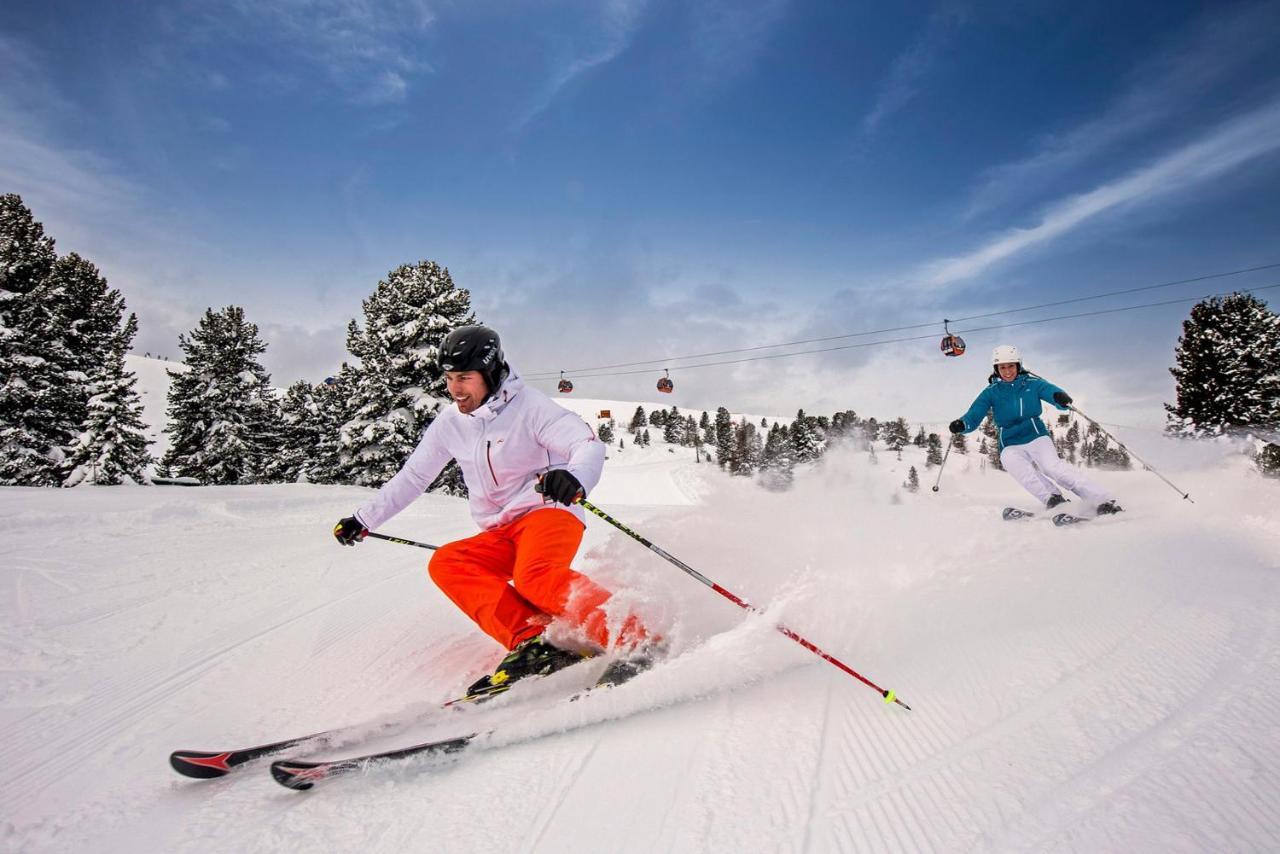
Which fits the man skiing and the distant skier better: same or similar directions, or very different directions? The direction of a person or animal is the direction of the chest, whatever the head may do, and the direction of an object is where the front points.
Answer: same or similar directions

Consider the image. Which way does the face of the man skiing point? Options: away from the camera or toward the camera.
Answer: toward the camera

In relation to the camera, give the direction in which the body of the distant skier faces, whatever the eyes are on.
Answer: toward the camera

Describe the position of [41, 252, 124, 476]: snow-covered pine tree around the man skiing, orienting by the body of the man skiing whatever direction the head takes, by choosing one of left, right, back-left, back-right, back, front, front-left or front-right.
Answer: right

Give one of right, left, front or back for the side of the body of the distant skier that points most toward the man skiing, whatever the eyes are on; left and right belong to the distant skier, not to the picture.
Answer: front

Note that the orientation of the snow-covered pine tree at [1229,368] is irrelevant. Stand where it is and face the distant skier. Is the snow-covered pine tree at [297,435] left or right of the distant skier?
right

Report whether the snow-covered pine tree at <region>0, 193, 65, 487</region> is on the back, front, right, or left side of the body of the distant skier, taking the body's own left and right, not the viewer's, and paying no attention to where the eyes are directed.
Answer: right

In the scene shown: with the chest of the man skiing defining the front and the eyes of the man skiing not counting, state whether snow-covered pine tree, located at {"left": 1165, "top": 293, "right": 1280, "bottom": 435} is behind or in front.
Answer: behind

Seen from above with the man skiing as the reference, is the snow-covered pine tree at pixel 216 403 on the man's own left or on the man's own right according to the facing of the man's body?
on the man's own right

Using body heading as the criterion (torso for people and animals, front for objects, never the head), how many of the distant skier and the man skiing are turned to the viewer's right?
0

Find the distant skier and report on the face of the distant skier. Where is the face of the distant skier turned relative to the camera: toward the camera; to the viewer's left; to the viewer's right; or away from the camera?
toward the camera

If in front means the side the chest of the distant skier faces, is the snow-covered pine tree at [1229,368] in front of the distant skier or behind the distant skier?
behind

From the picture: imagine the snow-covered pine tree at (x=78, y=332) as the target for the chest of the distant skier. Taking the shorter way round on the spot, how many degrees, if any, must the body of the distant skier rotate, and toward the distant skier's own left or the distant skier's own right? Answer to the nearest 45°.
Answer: approximately 90° to the distant skier's own right

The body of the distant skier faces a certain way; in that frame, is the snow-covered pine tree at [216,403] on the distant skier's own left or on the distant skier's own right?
on the distant skier's own right

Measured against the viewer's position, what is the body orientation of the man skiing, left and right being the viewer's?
facing the viewer and to the left of the viewer

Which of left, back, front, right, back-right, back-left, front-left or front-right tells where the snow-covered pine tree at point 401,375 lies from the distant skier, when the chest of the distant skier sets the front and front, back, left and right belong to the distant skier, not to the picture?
right
